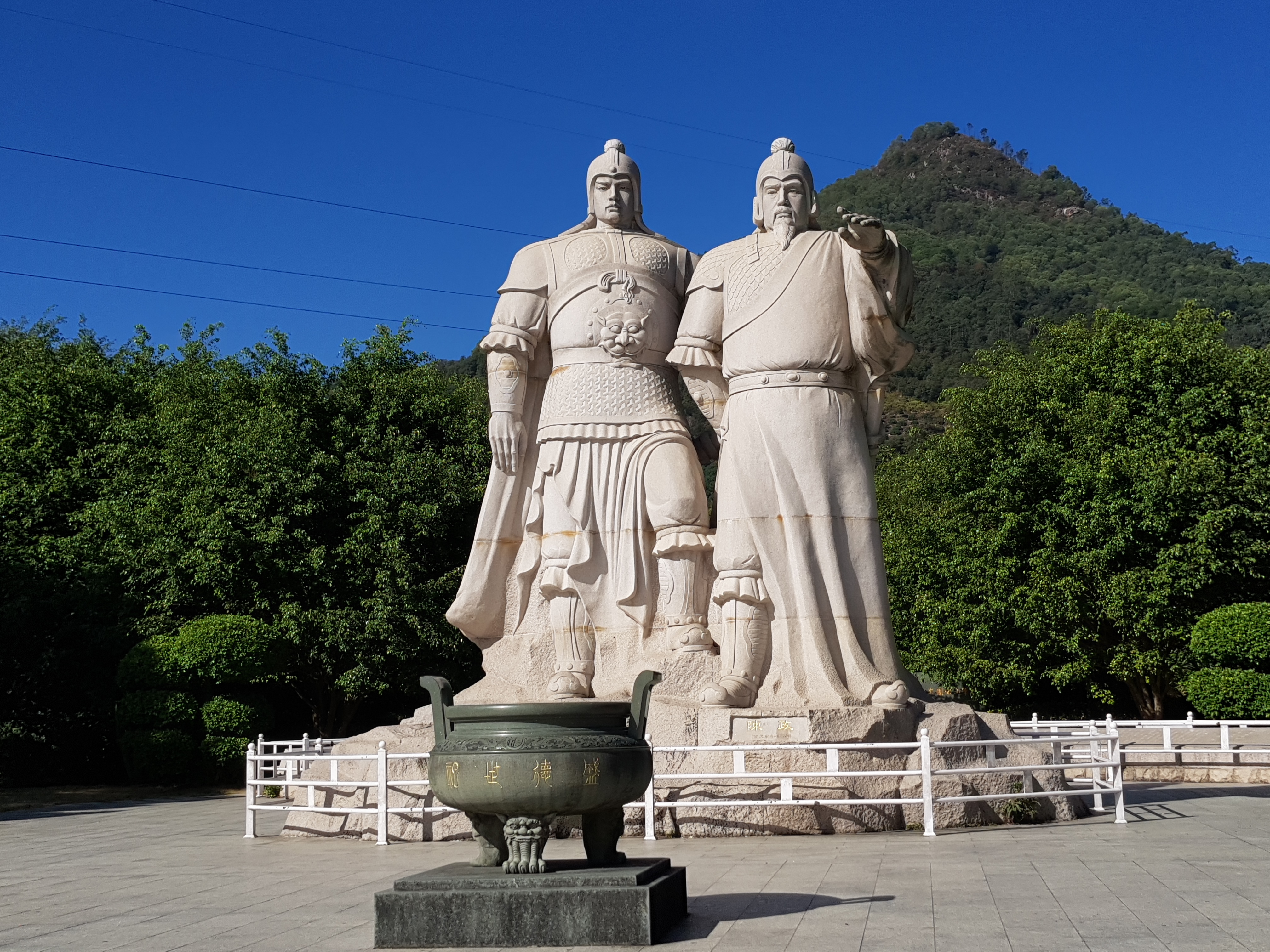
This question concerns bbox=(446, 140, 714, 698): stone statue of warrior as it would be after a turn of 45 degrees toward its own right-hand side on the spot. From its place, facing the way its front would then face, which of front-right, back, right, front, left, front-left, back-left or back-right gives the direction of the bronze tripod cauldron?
front-left

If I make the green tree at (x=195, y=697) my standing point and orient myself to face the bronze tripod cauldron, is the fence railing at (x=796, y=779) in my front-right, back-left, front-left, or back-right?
front-left

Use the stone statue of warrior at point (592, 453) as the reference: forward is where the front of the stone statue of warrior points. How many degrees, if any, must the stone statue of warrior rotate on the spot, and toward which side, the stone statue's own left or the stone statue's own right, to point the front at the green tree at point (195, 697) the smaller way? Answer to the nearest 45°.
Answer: approximately 135° to the stone statue's own right

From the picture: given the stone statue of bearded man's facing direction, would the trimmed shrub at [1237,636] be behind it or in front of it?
behind

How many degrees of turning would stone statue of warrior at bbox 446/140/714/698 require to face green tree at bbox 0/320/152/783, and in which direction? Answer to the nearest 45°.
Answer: approximately 135° to its right

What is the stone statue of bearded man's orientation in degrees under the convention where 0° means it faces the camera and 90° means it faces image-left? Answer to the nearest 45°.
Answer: approximately 0°

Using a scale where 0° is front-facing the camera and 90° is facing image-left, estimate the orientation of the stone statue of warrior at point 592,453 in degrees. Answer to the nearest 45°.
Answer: approximately 0°

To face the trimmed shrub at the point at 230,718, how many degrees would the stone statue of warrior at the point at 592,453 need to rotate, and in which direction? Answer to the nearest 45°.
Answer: approximately 135° to its right

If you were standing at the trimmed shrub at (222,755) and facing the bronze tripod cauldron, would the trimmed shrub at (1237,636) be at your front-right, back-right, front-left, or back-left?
front-left

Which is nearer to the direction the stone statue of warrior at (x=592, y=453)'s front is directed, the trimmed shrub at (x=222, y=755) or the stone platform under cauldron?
the stone platform under cauldron

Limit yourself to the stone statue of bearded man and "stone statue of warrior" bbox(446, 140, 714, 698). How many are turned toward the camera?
2

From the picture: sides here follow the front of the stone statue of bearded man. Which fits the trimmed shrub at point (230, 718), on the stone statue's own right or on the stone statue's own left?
on the stone statue's own right

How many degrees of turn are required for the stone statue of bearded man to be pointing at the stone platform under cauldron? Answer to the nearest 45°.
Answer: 0° — it already faces it

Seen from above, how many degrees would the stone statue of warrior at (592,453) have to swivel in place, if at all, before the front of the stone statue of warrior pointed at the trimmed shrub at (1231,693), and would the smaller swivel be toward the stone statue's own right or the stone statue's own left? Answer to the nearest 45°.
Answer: approximately 135° to the stone statue's own left
